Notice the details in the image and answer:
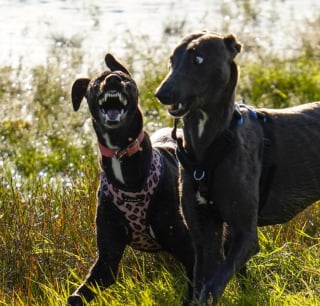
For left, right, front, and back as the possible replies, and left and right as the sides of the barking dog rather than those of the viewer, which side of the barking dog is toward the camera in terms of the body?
front

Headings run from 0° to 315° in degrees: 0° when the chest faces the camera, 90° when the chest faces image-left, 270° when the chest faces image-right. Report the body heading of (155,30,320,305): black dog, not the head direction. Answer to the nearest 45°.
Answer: approximately 45°

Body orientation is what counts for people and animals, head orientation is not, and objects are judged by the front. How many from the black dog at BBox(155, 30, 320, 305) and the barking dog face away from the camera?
0
